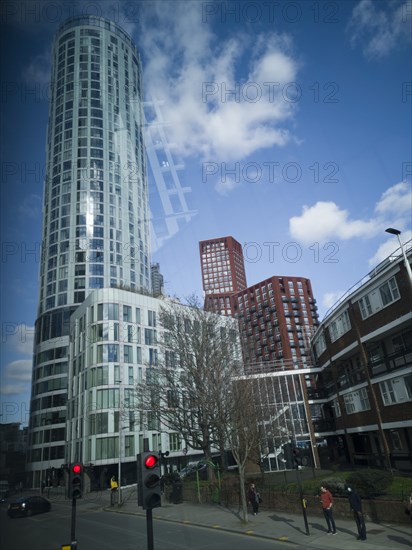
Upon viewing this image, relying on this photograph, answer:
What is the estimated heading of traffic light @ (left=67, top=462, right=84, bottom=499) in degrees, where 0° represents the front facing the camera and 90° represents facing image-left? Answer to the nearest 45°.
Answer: approximately 0°

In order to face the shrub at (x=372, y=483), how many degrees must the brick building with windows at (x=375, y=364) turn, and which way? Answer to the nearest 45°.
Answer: approximately 45° to its left

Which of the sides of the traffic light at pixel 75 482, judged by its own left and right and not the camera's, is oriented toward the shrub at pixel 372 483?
left

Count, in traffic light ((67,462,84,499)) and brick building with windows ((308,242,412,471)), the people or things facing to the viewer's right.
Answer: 0

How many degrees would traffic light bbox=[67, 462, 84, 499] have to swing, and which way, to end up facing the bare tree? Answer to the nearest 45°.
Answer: approximately 135° to its left

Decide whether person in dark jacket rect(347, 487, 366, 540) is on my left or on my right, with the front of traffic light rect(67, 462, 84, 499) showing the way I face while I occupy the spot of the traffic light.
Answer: on my left

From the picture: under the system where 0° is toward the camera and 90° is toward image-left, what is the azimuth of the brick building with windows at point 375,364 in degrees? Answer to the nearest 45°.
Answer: approximately 45°

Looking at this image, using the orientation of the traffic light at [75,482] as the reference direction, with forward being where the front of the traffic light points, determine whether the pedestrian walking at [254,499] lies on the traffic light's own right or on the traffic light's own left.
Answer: on the traffic light's own left

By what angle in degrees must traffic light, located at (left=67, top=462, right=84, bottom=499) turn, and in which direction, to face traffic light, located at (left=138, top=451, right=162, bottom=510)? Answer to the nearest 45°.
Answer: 0° — it already faces it

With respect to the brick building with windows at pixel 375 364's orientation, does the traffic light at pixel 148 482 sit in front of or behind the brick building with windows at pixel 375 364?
in front

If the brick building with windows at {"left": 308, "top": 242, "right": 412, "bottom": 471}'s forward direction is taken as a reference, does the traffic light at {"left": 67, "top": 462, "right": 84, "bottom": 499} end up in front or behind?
in front

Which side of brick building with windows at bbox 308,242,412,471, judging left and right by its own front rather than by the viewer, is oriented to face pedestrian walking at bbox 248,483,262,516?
front

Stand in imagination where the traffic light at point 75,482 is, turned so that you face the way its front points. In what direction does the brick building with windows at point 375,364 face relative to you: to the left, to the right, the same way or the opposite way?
to the right
